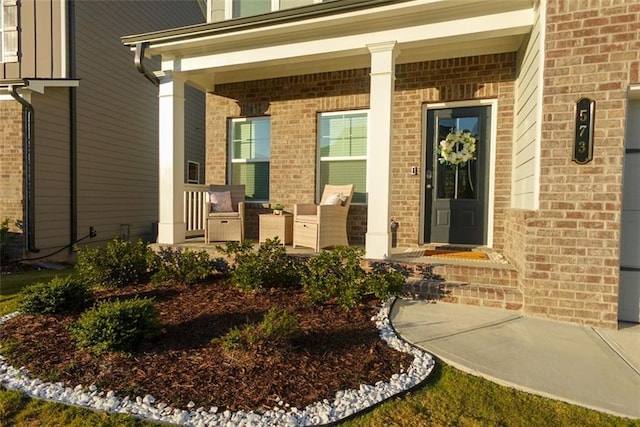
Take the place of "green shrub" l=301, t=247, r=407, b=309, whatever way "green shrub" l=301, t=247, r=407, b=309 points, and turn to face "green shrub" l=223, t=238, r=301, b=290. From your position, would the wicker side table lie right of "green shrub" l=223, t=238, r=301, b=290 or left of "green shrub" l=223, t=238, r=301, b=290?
right

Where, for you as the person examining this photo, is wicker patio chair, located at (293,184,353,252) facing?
facing the viewer and to the left of the viewer

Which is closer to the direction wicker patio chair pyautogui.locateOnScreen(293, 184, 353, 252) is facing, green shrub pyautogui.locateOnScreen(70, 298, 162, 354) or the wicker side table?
the green shrub

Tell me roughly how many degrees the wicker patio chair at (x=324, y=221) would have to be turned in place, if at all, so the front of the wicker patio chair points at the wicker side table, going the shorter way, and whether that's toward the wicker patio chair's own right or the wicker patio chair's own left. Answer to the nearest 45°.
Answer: approximately 90° to the wicker patio chair's own right

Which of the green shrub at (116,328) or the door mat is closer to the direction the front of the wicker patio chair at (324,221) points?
the green shrub

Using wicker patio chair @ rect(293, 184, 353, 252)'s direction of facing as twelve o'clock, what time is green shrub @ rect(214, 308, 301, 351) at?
The green shrub is roughly at 11 o'clock from the wicker patio chair.

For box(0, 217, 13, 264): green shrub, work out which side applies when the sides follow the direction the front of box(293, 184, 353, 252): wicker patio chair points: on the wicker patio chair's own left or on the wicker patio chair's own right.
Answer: on the wicker patio chair's own right

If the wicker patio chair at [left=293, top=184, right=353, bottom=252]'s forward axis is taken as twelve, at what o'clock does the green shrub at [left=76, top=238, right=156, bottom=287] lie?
The green shrub is roughly at 1 o'clock from the wicker patio chair.

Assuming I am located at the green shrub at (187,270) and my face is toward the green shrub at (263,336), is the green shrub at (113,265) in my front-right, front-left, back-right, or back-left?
back-right

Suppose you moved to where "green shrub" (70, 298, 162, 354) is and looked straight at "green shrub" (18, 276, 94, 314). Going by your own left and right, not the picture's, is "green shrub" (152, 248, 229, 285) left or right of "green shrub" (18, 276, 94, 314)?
right

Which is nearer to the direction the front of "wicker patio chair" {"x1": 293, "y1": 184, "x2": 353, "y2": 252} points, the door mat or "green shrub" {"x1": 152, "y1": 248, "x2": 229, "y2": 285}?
the green shrub

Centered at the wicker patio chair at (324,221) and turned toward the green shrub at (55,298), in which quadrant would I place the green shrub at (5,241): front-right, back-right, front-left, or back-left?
front-right

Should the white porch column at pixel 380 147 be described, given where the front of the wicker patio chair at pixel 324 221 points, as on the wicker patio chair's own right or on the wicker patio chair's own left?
on the wicker patio chair's own left

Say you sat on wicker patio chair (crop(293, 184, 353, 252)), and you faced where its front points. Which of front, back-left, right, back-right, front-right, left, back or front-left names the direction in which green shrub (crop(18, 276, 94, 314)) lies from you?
front
